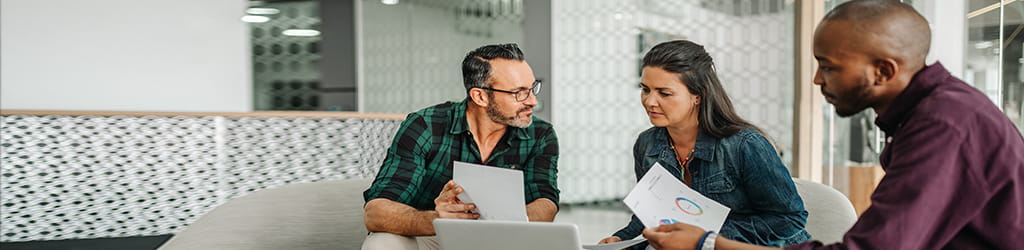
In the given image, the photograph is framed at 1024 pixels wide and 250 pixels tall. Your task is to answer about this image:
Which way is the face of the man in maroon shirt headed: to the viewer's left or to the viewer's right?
to the viewer's left

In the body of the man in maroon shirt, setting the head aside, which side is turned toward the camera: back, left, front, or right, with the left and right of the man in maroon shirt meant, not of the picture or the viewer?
left

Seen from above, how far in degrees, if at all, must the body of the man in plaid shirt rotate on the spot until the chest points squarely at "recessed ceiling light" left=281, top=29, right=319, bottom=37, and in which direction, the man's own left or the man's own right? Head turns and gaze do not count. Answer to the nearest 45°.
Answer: approximately 135° to the man's own left

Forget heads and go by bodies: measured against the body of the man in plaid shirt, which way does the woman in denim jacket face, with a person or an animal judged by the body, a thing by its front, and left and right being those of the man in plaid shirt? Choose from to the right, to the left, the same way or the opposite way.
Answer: to the right

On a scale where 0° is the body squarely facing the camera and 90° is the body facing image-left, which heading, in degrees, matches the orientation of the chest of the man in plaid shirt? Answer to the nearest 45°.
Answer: approximately 315°

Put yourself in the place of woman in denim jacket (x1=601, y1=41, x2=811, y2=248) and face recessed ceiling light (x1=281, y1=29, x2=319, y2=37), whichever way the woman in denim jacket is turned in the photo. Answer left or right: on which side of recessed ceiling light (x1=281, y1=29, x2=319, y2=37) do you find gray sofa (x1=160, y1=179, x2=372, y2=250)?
left

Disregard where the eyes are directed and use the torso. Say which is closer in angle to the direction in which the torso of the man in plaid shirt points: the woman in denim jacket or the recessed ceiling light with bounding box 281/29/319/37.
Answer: the woman in denim jacket

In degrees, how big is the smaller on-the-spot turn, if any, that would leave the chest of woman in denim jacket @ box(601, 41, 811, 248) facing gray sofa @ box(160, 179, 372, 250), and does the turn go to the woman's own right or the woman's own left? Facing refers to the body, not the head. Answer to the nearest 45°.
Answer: approximately 45° to the woman's own right

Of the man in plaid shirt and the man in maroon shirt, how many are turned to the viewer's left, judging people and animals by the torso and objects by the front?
1

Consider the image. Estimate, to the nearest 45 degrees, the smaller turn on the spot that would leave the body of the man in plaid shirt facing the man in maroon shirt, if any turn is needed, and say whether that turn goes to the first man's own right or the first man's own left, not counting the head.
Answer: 0° — they already face them

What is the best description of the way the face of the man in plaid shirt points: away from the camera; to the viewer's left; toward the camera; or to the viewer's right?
to the viewer's right

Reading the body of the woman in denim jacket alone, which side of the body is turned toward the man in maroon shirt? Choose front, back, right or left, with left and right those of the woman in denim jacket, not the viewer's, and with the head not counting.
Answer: left

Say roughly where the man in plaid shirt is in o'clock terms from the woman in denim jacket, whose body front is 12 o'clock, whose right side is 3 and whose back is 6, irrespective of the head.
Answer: The man in plaid shirt is roughly at 2 o'clock from the woman in denim jacket.
